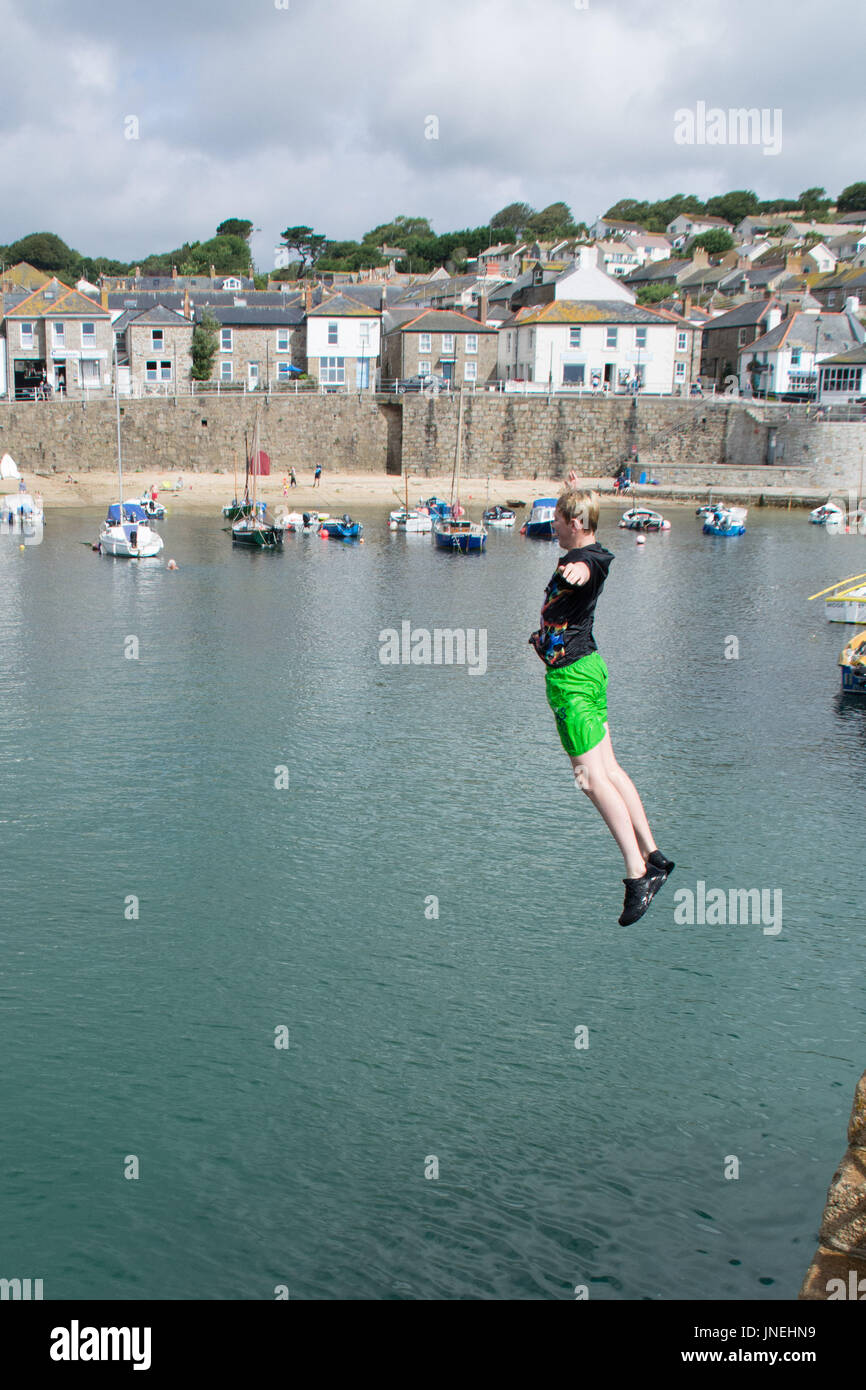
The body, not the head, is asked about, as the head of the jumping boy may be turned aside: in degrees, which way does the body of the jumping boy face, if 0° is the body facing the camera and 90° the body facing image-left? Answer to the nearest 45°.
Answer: approximately 90°
